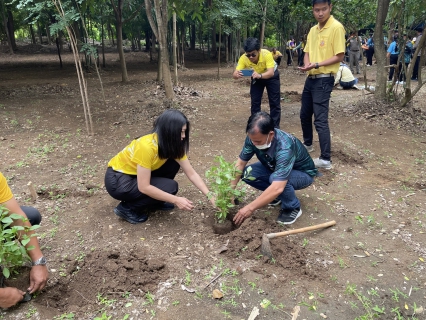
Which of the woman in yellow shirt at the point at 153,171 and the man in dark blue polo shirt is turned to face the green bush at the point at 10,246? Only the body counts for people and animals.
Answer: the man in dark blue polo shirt

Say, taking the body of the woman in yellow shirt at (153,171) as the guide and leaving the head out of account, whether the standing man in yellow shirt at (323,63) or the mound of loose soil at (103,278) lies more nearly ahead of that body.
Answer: the standing man in yellow shirt

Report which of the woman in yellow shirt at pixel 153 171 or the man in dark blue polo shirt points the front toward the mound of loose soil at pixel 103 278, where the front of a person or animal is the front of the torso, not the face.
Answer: the man in dark blue polo shirt

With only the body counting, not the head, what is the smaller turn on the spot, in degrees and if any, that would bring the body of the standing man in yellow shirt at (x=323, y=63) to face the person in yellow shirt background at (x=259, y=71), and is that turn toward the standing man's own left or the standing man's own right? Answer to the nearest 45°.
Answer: approximately 90° to the standing man's own right

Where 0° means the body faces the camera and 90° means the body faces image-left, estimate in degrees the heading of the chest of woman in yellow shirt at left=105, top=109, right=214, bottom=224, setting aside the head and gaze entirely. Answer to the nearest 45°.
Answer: approximately 270°

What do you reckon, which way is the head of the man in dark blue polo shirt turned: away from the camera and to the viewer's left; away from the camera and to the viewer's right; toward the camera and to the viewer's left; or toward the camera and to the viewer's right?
toward the camera and to the viewer's left

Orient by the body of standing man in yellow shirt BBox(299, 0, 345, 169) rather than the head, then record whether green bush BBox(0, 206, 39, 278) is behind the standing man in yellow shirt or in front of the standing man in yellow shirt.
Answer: in front

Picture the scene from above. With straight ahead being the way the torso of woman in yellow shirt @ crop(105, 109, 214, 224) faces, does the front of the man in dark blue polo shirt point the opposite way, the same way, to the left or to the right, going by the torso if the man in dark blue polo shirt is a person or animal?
the opposite way

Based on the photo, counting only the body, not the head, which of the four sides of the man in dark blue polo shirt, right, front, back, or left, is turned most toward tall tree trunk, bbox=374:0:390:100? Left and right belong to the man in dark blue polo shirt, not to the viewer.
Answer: back

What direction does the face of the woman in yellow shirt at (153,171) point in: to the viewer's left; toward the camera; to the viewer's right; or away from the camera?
to the viewer's right

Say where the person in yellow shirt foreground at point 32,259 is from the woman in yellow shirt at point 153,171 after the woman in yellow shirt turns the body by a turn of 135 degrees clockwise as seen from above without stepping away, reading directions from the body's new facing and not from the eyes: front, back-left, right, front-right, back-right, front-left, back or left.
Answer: front

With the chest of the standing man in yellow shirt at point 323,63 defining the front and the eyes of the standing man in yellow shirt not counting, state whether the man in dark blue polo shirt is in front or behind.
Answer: in front

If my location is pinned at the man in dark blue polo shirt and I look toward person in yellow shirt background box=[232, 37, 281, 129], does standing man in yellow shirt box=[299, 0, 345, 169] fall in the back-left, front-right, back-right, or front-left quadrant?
front-right

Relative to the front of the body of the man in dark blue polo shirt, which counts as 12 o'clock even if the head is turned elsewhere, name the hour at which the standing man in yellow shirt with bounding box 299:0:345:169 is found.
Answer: The standing man in yellow shirt is roughly at 5 o'clock from the man in dark blue polo shirt.

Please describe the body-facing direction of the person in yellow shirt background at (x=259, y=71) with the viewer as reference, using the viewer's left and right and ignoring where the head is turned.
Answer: facing the viewer and to the left of the viewer
